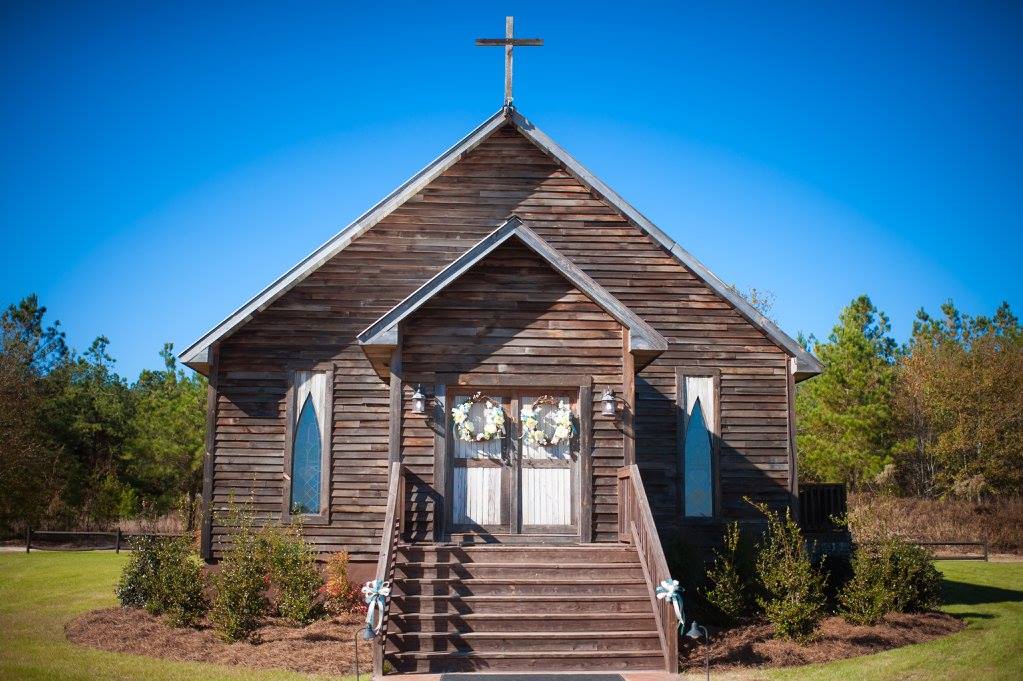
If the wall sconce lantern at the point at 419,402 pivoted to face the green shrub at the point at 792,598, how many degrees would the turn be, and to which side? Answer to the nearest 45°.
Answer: approximately 90° to its left

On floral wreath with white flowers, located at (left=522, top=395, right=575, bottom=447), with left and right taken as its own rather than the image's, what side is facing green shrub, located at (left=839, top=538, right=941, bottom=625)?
left

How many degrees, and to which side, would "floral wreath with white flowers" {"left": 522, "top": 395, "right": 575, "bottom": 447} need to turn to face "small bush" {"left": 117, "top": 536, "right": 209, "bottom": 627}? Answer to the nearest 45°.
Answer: approximately 90° to its right

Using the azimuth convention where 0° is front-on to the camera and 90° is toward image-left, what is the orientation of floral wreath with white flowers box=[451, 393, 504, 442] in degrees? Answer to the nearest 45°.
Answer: approximately 0°

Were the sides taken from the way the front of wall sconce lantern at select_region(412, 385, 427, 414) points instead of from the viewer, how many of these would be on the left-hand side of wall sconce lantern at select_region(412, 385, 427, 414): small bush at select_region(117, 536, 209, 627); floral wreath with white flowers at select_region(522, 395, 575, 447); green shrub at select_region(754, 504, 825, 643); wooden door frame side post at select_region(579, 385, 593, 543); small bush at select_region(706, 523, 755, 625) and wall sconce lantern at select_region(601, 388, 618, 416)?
5

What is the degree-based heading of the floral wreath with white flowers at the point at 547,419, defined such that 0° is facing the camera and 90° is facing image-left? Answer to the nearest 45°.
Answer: approximately 0°
